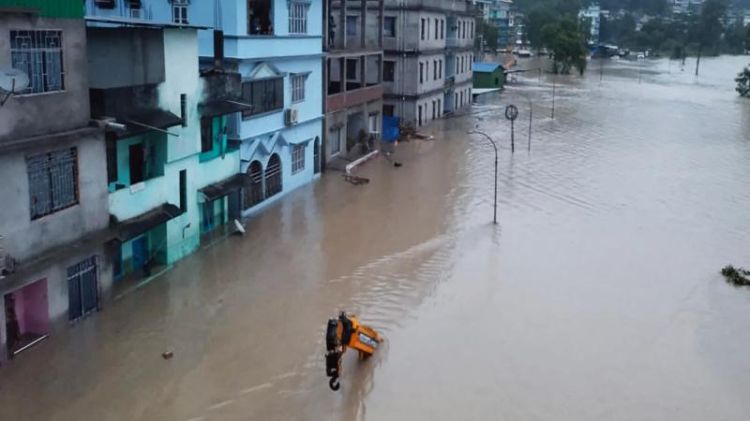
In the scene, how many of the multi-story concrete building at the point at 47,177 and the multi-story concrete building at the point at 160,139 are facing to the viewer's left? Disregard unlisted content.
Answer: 0

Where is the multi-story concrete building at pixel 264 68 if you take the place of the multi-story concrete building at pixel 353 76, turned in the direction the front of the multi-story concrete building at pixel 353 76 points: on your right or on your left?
on your right

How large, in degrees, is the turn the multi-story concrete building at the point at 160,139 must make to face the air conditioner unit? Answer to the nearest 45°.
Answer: approximately 90° to its left

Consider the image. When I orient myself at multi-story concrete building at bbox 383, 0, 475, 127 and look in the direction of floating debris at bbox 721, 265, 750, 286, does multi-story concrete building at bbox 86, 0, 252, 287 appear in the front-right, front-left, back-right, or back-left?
front-right

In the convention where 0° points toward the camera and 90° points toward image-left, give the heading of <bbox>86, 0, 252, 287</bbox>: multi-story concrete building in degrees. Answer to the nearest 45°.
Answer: approximately 315°

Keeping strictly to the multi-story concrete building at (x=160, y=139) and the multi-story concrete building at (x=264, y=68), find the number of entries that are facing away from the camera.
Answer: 0

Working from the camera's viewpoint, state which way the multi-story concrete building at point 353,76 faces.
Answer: facing the viewer and to the right of the viewer

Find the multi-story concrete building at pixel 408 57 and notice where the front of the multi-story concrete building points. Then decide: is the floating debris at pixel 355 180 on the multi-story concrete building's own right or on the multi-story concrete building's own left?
on the multi-story concrete building's own right

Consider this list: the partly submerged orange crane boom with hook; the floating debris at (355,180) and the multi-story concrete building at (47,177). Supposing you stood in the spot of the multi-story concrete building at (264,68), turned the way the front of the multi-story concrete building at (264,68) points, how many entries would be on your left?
1

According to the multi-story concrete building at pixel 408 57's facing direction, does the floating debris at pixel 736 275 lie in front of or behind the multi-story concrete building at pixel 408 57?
in front
